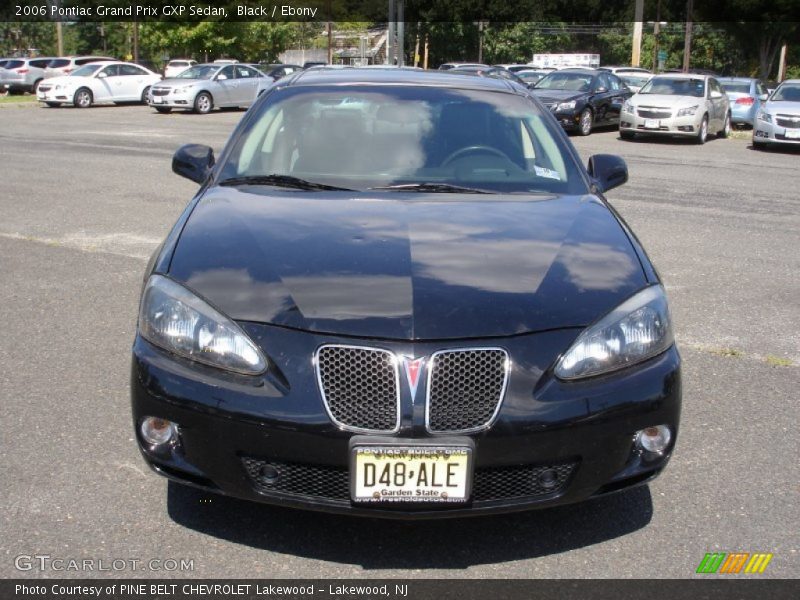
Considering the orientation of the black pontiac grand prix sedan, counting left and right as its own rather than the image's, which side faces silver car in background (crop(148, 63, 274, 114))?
back

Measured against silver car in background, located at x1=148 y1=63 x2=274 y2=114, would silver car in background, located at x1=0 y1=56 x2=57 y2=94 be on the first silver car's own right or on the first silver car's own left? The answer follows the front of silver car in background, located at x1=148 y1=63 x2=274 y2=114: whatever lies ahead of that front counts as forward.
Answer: on the first silver car's own right

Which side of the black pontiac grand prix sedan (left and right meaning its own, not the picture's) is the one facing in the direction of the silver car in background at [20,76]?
back

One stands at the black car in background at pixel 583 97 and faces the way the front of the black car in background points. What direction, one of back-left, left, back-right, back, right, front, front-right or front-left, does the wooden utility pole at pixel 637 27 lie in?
back-right

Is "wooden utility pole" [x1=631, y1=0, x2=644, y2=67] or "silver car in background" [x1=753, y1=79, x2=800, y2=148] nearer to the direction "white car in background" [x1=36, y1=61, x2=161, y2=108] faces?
the silver car in background

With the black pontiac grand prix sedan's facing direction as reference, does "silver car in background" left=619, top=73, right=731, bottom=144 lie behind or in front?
behind

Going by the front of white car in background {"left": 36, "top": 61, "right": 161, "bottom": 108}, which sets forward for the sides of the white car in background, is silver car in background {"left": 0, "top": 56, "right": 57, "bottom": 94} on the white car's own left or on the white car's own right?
on the white car's own right

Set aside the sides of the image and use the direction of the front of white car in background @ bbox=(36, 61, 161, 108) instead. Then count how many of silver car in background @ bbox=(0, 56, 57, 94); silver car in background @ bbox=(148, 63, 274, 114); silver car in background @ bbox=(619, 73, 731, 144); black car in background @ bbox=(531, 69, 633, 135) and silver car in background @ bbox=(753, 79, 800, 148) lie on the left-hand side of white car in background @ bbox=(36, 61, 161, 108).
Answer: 4

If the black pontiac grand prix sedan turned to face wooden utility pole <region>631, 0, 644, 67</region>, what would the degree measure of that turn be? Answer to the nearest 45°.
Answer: approximately 180°

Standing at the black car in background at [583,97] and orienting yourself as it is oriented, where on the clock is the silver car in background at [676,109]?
The silver car in background is roughly at 9 o'clock from the black car in background.

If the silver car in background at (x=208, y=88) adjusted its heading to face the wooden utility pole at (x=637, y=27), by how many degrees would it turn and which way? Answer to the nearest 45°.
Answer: approximately 180°
